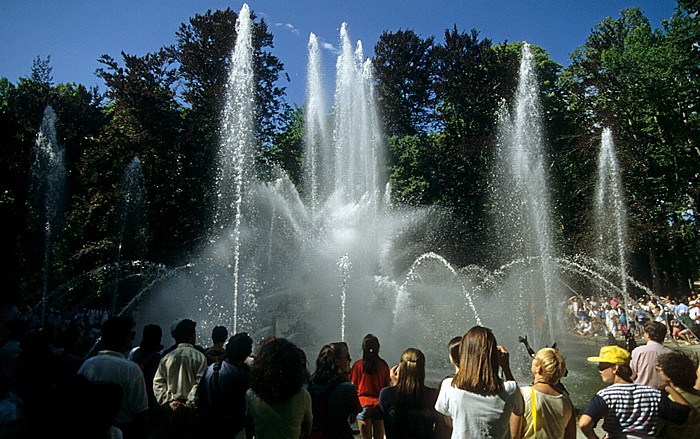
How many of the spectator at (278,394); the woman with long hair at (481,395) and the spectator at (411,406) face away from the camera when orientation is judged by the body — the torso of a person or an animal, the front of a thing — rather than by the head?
3

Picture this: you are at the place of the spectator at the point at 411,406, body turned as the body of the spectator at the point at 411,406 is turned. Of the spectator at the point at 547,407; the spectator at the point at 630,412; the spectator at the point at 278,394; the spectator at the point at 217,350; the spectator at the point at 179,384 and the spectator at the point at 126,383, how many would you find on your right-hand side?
2

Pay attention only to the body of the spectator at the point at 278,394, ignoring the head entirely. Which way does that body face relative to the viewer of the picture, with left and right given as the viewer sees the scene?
facing away from the viewer

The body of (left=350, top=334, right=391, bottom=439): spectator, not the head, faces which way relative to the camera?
away from the camera

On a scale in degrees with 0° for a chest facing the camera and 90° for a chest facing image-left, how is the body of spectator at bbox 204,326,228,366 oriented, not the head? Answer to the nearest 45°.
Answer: approximately 180°

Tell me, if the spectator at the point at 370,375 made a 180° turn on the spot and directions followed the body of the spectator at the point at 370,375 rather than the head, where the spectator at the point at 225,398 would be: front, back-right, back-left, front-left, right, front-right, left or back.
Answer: front-right

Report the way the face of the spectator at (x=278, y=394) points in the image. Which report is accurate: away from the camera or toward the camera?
away from the camera

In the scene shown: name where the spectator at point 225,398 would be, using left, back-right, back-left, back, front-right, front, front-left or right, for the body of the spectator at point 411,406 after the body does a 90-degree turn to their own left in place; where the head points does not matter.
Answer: front

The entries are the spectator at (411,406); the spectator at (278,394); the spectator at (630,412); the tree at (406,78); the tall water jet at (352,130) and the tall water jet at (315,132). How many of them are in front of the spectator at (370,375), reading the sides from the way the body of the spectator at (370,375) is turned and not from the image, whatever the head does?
3

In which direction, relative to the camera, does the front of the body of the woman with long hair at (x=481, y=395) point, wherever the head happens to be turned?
away from the camera

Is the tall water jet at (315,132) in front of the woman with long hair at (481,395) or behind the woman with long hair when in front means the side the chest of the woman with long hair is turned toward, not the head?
in front

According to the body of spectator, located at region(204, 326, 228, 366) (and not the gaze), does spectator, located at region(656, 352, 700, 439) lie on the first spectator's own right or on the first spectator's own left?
on the first spectator's own right

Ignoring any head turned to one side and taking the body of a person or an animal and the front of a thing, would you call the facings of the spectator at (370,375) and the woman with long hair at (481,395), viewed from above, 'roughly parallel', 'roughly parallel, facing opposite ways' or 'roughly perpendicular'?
roughly parallel

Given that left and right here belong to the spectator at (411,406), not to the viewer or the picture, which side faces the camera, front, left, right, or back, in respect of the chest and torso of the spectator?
back

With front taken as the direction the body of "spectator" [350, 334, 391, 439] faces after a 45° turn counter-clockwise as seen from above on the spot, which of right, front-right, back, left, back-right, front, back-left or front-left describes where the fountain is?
front-right

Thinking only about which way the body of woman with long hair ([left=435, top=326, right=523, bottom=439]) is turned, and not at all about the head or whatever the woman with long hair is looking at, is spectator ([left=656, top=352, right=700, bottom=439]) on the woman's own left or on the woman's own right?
on the woman's own right

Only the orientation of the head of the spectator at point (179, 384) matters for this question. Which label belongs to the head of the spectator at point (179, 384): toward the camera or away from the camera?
away from the camera

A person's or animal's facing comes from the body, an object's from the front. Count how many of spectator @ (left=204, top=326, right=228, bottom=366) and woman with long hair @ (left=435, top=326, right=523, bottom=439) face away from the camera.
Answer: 2

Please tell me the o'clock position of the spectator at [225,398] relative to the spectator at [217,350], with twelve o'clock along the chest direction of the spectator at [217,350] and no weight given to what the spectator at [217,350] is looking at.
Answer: the spectator at [225,398] is roughly at 6 o'clock from the spectator at [217,350].

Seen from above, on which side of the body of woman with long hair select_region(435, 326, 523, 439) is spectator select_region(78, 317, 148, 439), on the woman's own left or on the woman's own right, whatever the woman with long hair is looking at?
on the woman's own left

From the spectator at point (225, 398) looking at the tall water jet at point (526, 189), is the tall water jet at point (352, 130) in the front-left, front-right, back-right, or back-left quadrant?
front-left

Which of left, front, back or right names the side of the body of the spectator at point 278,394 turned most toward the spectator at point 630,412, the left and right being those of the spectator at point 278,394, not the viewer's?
right
